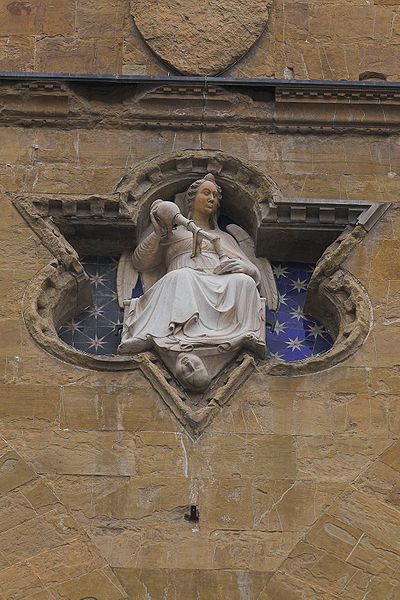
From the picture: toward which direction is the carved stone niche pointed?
toward the camera

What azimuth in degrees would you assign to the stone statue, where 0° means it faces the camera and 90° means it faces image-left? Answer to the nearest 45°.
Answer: approximately 0°
